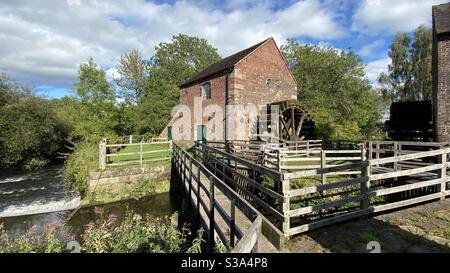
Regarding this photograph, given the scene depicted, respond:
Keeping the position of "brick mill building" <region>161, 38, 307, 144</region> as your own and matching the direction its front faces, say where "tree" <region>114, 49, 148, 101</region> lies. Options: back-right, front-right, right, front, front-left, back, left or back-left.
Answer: right

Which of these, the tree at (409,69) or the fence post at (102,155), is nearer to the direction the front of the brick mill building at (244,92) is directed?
the fence post

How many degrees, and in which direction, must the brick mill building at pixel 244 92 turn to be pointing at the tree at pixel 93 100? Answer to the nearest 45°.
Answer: approximately 45° to its right

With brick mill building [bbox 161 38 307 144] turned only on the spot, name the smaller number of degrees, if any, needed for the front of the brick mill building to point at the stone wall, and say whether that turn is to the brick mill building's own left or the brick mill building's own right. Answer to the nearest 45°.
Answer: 0° — it already faces it

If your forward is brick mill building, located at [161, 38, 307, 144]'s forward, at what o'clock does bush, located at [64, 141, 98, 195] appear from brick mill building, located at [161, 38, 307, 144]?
The bush is roughly at 12 o'clock from the brick mill building.

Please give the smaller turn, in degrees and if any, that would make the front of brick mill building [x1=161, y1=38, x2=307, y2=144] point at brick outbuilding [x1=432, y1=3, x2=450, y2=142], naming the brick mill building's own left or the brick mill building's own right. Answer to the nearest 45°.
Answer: approximately 90° to the brick mill building's own left

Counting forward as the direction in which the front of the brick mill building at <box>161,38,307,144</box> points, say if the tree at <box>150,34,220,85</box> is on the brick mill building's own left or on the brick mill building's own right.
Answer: on the brick mill building's own right

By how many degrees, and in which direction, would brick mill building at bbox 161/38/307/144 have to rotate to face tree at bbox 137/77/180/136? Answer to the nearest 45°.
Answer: approximately 90° to its right

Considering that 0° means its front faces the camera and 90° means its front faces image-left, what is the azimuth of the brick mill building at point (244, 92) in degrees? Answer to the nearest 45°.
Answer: approximately 45°

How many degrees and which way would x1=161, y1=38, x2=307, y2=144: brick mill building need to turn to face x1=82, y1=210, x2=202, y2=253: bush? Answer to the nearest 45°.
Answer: approximately 45° to its left
